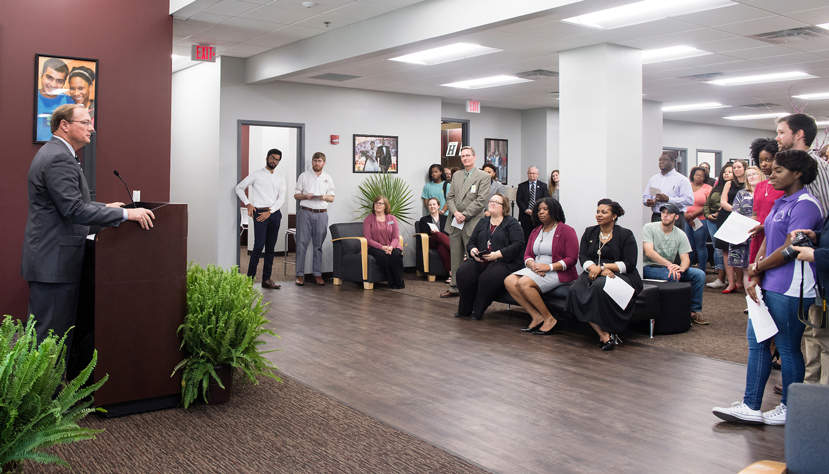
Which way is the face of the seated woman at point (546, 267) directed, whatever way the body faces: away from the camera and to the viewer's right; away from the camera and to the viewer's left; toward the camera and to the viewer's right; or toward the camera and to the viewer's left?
toward the camera and to the viewer's left

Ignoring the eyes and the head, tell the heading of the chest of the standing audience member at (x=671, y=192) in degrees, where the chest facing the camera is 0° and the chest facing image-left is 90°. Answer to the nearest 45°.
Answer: approximately 45°

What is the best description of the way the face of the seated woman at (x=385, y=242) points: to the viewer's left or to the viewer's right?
to the viewer's left

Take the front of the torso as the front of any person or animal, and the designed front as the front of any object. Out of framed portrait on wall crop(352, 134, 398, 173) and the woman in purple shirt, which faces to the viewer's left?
the woman in purple shirt

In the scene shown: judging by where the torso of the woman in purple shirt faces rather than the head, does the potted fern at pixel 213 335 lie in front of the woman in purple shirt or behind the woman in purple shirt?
in front

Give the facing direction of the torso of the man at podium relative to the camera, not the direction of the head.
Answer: to the viewer's right

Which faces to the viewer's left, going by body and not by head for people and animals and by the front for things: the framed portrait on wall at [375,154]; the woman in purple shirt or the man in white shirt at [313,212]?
the woman in purple shirt

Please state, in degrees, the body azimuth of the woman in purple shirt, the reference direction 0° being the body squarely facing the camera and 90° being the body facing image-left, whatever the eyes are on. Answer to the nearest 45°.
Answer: approximately 90°

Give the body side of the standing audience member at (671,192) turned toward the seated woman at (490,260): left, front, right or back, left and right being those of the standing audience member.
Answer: front

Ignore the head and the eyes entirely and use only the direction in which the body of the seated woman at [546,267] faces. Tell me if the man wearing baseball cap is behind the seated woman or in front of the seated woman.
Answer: behind

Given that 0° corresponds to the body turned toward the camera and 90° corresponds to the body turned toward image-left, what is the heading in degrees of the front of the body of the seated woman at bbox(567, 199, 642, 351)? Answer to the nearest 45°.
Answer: approximately 45°

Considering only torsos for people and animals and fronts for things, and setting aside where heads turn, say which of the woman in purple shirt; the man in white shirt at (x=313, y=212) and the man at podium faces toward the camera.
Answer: the man in white shirt
